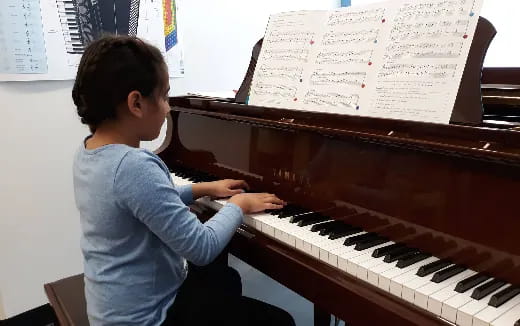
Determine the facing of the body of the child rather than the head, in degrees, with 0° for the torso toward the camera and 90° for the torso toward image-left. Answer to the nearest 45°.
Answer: approximately 225°

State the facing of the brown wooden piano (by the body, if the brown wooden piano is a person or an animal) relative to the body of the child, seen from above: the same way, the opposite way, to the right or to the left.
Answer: the opposite way

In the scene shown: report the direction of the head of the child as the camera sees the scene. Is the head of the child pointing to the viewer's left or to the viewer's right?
to the viewer's right

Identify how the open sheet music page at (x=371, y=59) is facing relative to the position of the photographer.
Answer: facing the viewer and to the left of the viewer

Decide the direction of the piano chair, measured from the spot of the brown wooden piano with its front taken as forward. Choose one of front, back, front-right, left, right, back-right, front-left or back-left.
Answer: front-right

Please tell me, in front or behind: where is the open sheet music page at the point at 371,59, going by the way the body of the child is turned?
in front

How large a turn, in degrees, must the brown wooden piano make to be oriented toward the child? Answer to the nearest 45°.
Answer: approximately 45° to its right

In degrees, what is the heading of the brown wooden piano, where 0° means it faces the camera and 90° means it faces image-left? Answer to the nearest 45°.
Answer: approximately 45°

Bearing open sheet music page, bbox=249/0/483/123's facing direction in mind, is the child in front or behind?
in front
